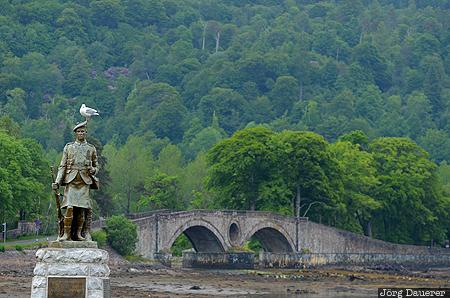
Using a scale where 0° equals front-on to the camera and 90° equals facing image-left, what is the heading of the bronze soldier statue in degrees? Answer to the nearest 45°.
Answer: approximately 0°
